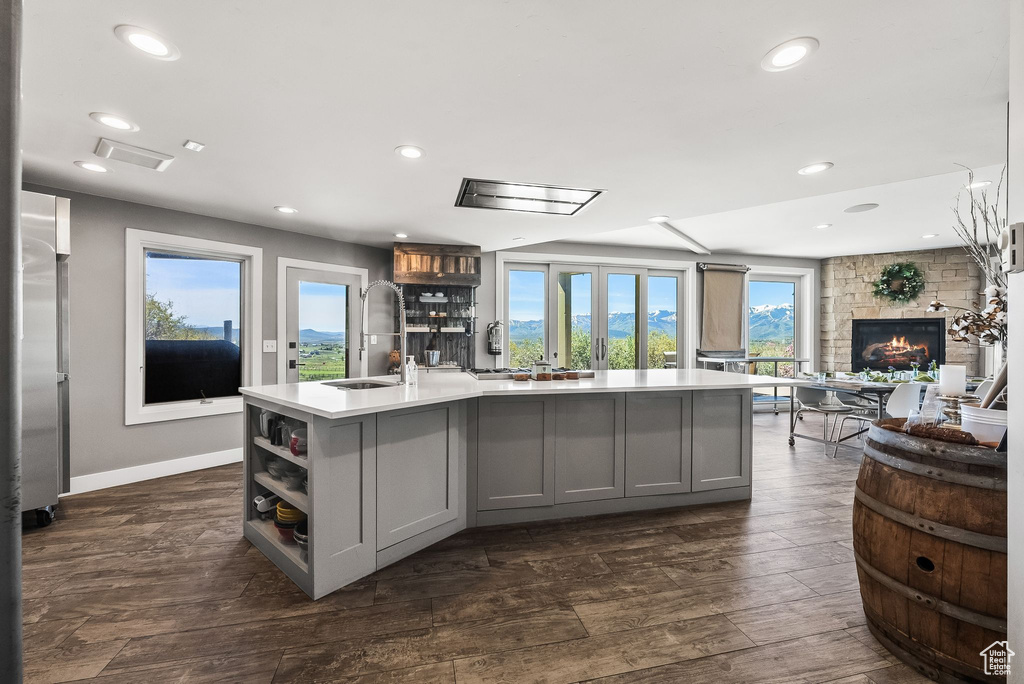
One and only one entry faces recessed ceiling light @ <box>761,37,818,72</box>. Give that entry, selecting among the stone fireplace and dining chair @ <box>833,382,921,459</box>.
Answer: the stone fireplace

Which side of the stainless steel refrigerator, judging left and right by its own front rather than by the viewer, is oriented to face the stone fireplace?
front

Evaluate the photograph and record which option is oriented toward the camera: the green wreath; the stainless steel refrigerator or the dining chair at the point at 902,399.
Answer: the green wreath

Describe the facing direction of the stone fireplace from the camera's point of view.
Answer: facing the viewer

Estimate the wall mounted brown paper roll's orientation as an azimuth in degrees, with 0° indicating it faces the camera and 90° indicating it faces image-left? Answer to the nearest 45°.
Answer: approximately 0°

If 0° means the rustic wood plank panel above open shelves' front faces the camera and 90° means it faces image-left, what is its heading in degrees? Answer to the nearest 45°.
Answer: approximately 0°

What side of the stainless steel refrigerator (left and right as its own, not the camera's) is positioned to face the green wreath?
front

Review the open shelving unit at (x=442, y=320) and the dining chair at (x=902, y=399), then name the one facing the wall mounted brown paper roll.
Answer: the dining chair

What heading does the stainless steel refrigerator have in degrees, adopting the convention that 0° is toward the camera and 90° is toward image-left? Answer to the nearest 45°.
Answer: approximately 270°

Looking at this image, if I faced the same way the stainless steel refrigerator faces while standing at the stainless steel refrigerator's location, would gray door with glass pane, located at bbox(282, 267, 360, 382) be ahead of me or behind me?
ahead

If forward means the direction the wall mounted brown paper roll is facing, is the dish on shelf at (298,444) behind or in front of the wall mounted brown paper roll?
in front

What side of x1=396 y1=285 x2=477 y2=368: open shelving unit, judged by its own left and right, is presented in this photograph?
front

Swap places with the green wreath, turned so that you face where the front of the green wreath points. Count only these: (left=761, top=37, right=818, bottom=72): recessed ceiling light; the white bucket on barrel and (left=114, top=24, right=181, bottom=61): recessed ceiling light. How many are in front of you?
3

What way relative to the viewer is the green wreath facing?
toward the camera

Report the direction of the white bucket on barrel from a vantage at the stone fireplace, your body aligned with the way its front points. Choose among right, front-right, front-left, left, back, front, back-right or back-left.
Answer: front
